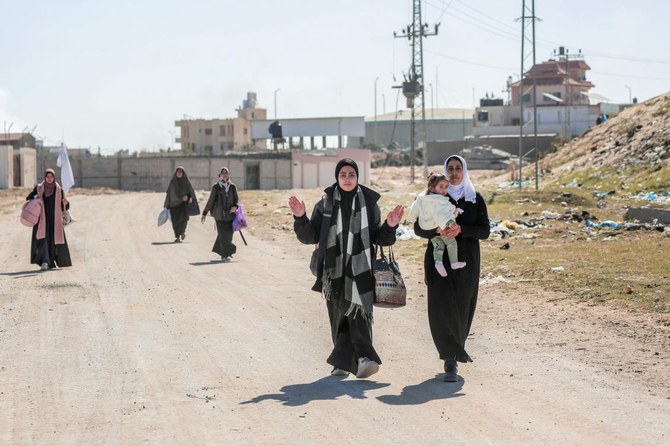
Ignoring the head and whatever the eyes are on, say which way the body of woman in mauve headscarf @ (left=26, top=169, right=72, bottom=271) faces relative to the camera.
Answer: toward the camera

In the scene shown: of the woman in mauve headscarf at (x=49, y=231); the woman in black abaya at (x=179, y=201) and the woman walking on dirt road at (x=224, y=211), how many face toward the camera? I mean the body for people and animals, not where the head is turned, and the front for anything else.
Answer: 3

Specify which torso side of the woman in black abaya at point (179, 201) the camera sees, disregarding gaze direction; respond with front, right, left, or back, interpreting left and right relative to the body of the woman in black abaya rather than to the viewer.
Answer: front

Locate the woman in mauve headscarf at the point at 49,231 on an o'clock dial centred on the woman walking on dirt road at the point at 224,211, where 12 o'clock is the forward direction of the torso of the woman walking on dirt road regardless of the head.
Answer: The woman in mauve headscarf is roughly at 2 o'clock from the woman walking on dirt road.

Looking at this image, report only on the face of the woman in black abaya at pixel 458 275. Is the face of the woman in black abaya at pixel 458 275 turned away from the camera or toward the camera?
toward the camera

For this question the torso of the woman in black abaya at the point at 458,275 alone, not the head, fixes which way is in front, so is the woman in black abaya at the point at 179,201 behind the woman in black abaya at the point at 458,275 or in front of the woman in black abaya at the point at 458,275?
behind

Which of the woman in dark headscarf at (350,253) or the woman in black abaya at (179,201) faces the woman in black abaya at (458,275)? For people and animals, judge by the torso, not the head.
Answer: the woman in black abaya at (179,201)

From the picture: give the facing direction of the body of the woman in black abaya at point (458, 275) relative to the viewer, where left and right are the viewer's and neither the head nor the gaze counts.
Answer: facing the viewer

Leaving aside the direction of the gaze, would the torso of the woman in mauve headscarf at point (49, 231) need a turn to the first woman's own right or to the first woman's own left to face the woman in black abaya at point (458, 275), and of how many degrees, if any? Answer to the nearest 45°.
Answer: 0° — they already face them

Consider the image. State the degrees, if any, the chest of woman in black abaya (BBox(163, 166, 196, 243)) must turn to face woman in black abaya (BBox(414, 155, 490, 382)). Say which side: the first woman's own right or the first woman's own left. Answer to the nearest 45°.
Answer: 0° — they already face them

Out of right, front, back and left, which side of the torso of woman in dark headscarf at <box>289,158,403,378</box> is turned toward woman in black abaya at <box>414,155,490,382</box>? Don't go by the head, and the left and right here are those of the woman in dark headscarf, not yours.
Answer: left

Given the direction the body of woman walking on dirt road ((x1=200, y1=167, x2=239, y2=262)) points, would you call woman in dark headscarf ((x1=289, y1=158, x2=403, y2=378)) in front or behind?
in front

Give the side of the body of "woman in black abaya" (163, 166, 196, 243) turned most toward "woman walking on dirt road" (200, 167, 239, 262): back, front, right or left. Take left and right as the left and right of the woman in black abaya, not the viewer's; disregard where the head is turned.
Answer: front

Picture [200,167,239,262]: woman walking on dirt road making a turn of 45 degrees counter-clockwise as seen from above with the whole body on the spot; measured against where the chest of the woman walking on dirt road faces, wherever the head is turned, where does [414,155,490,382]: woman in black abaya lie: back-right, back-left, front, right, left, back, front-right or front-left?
front-right

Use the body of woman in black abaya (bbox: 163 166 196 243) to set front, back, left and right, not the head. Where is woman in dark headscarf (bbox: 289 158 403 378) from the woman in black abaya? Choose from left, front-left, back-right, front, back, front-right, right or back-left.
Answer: front
